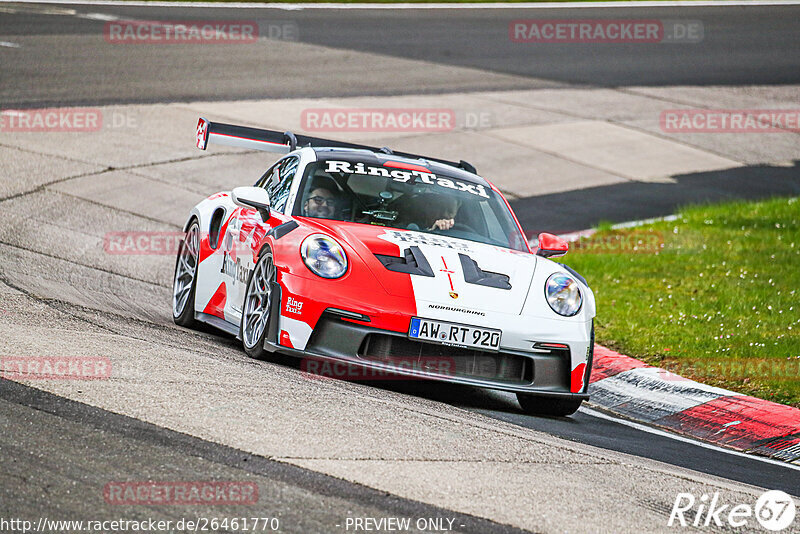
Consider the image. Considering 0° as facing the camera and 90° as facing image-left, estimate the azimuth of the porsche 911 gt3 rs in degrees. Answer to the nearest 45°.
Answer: approximately 315°
